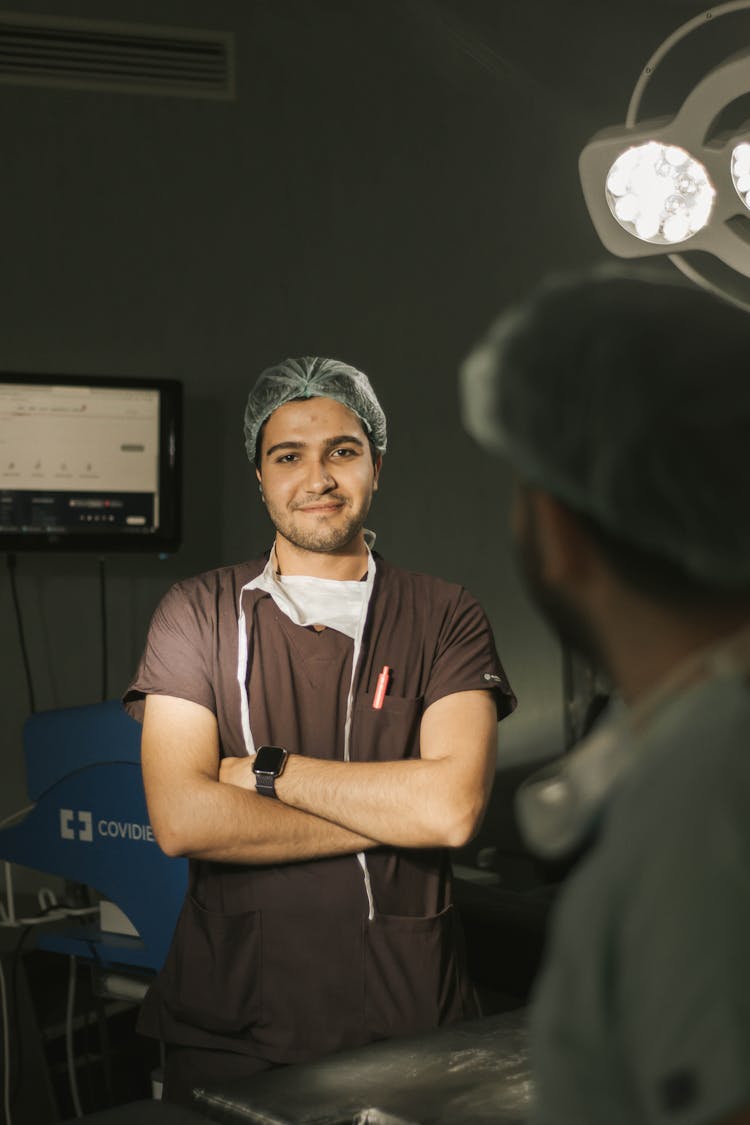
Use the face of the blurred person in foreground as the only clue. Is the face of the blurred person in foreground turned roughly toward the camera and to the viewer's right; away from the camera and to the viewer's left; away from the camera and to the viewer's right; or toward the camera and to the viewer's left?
away from the camera and to the viewer's left

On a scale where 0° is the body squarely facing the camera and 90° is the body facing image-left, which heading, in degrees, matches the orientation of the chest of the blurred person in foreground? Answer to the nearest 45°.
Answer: approximately 135°

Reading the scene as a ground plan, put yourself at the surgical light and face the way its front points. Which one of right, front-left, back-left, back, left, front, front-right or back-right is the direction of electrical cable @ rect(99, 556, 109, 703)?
back-right

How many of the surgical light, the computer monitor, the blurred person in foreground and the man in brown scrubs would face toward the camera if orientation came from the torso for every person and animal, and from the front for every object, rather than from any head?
3

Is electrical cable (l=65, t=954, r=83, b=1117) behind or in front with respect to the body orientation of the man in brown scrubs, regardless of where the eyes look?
behind

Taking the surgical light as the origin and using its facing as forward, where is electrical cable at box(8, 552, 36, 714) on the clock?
The electrical cable is roughly at 4 o'clock from the surgical light.
